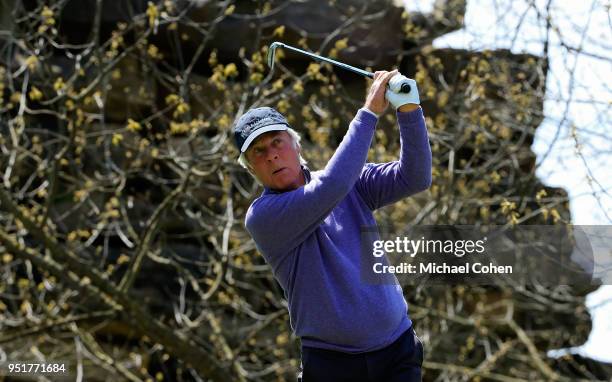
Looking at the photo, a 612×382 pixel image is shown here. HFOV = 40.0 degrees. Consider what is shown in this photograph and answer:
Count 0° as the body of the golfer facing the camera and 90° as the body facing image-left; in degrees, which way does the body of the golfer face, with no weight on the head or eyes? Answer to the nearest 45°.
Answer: approximately 315°
